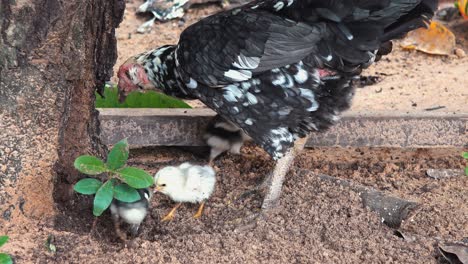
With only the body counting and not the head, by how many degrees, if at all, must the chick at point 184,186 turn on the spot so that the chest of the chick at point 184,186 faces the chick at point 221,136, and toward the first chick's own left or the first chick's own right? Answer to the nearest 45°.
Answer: approximately 135° to the first chick's own right

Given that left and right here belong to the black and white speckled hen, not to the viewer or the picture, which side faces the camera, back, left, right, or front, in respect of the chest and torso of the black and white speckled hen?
left

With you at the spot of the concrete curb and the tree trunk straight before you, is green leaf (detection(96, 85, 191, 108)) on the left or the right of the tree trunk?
right

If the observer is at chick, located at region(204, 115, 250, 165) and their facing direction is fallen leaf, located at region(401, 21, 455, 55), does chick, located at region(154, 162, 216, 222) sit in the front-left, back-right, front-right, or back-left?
back-right

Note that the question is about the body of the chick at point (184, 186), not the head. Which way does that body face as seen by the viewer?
to the viewer's left

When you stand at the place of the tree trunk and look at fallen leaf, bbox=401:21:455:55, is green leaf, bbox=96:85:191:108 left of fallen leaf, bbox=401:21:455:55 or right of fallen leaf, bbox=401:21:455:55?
left
